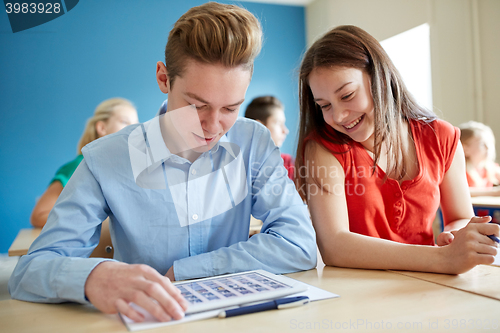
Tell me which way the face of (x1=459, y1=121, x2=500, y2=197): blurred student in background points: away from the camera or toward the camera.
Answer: toward the camera

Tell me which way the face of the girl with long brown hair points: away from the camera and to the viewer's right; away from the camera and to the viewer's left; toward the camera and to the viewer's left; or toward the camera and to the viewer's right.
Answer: toward the camera and to the viewer's left

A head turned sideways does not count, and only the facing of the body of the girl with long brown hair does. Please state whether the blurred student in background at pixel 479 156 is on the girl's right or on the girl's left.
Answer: on the girl's left

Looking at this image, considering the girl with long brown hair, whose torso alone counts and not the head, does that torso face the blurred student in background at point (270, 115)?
no

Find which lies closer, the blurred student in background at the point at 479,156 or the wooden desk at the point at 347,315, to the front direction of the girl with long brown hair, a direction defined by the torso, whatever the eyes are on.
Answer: the wooden desk

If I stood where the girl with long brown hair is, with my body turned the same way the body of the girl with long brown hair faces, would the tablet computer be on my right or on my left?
on my right
